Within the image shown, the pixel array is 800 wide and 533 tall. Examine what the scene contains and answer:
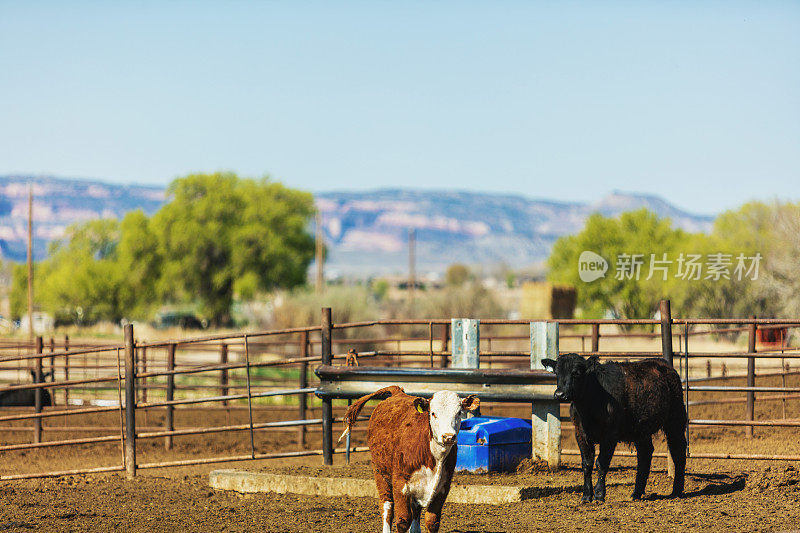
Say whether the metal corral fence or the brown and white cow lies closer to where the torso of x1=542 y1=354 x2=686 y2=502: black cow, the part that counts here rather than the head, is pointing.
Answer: the brown and white cow

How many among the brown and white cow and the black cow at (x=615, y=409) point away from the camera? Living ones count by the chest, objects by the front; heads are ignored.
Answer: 0

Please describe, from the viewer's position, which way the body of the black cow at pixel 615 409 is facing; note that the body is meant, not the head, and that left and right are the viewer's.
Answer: facing the viewer and to the left of the viewer

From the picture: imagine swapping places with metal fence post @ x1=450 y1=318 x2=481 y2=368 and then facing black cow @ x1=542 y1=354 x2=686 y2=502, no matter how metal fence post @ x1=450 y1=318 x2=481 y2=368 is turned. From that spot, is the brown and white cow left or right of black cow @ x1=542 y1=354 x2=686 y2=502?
right

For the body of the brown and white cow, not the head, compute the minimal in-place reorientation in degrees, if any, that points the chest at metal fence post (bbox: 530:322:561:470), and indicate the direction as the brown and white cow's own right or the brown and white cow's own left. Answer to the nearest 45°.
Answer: approximately 135° to the brown and white cow's own left

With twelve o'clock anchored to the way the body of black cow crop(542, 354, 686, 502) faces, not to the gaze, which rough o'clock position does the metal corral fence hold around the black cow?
The metal corral fence is roughly at 3 o'clock from the black cow.

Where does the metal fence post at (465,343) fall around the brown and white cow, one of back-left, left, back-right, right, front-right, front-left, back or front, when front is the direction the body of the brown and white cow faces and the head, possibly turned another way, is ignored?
back-left

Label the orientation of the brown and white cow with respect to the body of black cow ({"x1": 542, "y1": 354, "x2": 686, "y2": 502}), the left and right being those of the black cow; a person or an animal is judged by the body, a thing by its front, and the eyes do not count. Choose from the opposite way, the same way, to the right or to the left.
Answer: to the left

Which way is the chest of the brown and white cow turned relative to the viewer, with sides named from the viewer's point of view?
facing the viewer and to the right of the viewer

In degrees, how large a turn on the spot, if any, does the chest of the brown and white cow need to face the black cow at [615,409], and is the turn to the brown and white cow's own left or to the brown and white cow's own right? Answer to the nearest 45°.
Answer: approximately 90° to the brown and white cow's own left

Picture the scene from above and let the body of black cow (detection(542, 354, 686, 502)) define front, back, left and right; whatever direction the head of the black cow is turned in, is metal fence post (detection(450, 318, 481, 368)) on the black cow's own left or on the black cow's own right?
on the black cow's own right

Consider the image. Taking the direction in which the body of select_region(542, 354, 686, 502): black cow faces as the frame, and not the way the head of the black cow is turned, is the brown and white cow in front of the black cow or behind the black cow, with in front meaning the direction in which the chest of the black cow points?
in front

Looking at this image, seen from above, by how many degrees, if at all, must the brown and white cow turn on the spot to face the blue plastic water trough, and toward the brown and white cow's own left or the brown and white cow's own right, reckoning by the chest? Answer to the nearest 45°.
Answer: approximately 135° to the brown and white cow's own left
